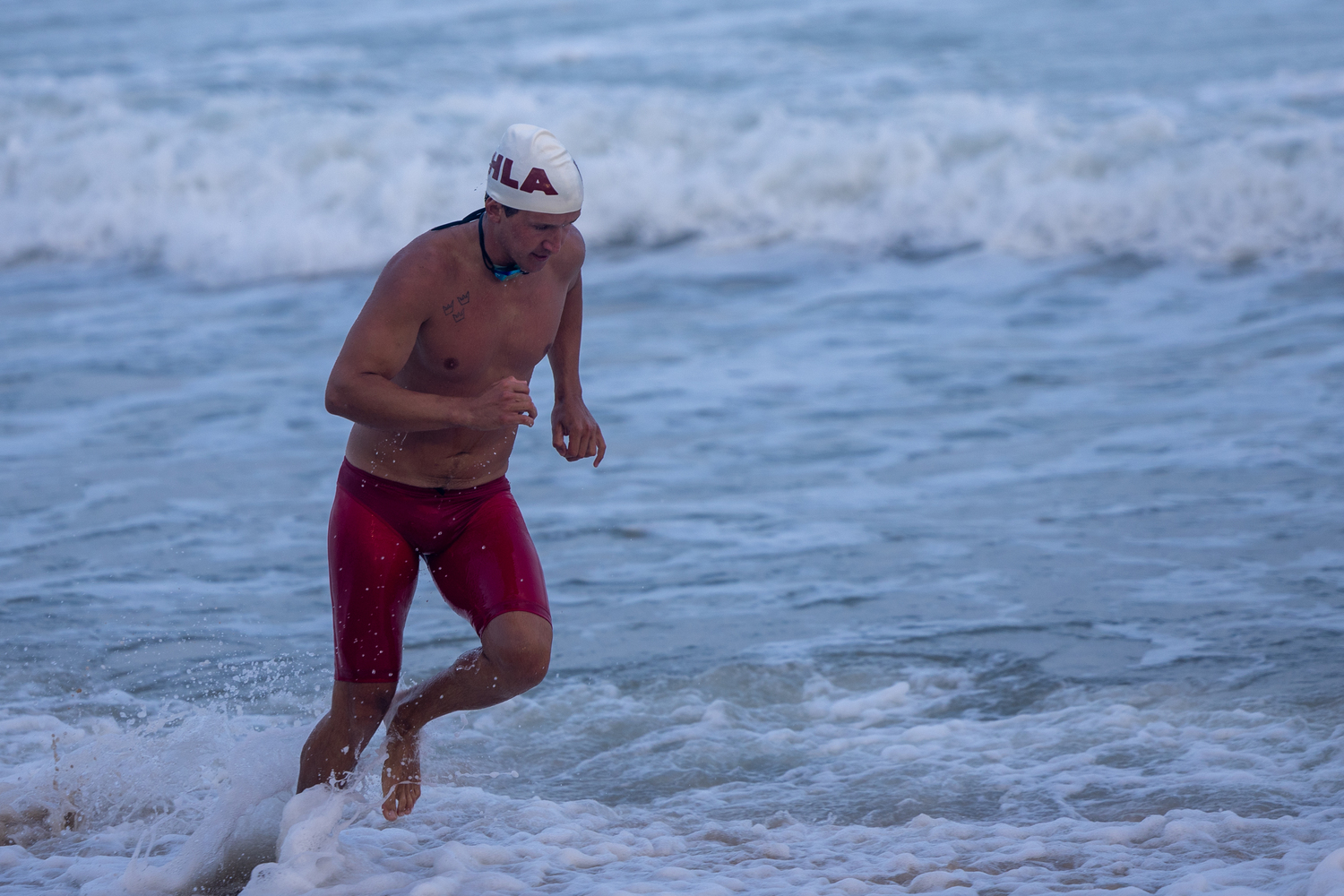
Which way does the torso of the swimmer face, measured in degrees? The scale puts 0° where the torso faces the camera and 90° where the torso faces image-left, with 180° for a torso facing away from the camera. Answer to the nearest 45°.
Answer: approximately 315°

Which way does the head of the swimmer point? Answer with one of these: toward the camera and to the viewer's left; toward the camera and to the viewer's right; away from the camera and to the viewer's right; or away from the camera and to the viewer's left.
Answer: toward the camera and to the viewer's right
